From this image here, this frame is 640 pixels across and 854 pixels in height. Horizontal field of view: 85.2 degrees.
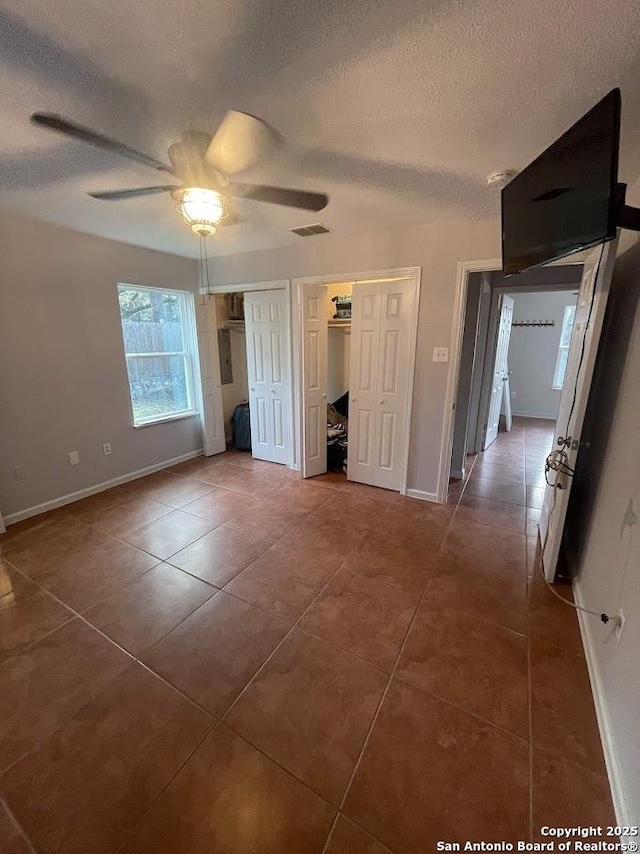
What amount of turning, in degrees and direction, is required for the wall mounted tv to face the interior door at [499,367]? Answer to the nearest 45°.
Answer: approximately 135° to its right

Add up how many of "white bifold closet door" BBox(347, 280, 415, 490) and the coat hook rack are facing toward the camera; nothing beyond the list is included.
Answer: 2

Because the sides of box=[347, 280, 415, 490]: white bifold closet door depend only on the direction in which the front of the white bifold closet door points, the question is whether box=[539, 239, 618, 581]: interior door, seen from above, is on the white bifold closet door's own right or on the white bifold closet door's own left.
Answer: on the white bifold closet door's own left

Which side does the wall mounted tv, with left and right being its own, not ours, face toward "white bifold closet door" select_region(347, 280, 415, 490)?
right

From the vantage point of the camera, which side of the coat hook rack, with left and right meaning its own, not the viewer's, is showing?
front

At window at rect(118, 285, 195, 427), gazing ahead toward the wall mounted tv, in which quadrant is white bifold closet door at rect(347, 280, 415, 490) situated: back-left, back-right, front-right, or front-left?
front-left

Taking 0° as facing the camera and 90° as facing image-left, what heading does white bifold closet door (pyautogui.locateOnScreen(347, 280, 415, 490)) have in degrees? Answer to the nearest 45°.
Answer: approximately 0°

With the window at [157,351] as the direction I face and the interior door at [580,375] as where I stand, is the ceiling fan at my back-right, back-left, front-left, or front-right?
front-left

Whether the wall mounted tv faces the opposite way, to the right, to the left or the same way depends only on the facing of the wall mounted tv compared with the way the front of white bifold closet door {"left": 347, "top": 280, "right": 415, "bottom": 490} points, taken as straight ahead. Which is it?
to the right

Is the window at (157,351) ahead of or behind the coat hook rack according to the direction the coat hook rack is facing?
ahead

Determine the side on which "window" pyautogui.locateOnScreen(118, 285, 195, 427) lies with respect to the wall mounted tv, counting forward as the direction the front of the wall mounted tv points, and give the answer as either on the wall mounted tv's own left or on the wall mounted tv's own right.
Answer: on the wall mounted tv's own right

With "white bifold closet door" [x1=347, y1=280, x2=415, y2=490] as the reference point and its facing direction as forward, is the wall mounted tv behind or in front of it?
in front

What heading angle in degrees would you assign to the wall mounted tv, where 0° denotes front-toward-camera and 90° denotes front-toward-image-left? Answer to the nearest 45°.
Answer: approximately 45°

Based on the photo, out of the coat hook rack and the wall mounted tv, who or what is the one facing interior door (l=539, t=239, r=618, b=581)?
the coat hook rack

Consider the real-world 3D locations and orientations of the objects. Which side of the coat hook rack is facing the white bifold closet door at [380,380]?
front

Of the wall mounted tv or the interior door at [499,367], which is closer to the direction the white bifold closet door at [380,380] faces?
the wall mounted tv

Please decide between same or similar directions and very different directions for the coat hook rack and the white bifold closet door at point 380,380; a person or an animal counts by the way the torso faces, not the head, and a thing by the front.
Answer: same or similar directions
